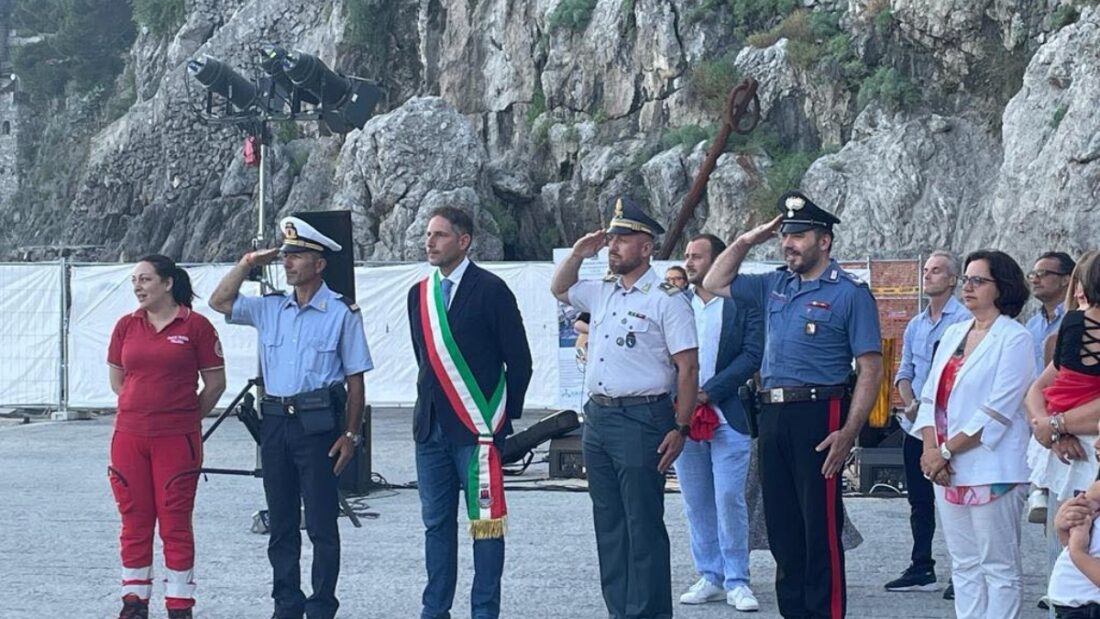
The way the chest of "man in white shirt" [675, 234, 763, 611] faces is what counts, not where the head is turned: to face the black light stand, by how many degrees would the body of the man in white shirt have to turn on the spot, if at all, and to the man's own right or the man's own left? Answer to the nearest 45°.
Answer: approximately 90° to the man's own right

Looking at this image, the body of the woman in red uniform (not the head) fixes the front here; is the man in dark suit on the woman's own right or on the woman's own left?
on the woman's own left

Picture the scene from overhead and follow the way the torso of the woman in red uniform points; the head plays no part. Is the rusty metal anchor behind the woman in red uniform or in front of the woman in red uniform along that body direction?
behind

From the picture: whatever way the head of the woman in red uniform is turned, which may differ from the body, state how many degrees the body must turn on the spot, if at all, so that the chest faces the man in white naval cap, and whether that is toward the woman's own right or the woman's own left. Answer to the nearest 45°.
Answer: approximately 135° to the woman's own left

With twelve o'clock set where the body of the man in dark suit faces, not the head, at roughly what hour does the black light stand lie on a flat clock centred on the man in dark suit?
The black light stand is roughly at 4 o'clock from the man in dark suit.

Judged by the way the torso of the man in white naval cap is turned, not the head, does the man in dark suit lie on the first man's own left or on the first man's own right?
on the first man's own left

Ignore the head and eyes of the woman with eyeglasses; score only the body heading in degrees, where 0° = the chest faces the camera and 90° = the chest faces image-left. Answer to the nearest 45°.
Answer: approximately 45°

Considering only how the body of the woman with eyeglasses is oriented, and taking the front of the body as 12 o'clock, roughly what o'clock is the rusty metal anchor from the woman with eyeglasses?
The rusty metal anchor is roughly at 4 o'clock from the woman with eyeglasses.
